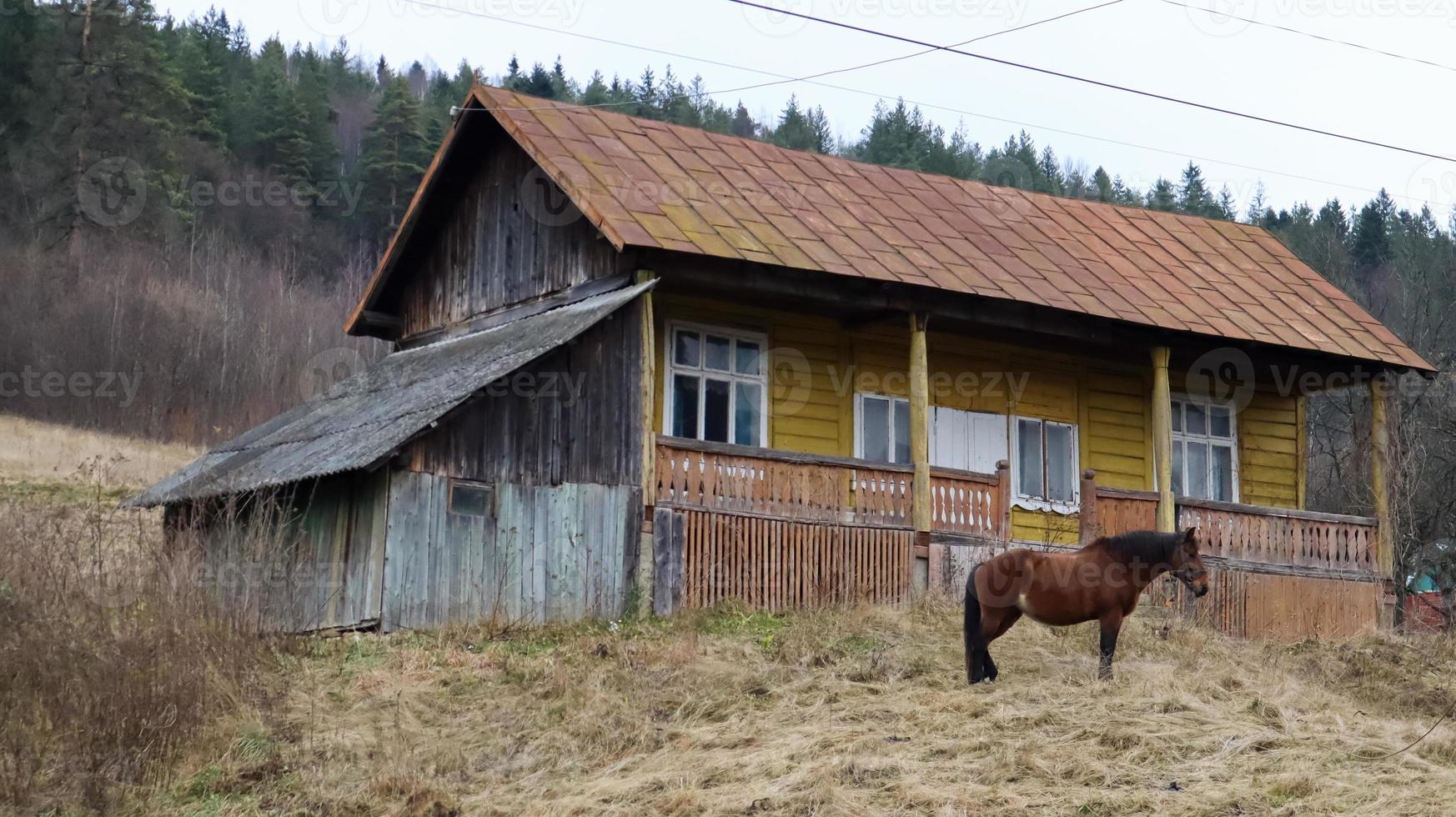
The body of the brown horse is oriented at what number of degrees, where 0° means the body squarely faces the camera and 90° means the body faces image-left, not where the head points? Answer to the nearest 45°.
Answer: approximately 270°

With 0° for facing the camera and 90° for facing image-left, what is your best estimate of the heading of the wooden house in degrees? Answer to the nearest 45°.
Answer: approximately 315°
